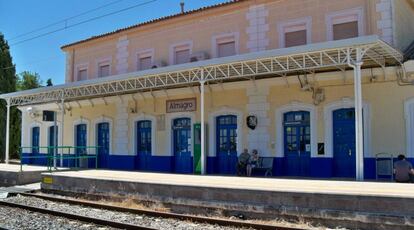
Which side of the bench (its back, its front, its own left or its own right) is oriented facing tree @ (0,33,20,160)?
right

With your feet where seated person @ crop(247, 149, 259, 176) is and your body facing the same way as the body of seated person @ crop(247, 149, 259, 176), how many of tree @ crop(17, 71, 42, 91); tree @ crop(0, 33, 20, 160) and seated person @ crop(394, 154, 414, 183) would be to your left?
1

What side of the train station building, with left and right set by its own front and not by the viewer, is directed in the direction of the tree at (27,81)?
right

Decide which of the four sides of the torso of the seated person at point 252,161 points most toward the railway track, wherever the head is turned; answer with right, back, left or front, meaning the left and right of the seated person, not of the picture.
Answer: front

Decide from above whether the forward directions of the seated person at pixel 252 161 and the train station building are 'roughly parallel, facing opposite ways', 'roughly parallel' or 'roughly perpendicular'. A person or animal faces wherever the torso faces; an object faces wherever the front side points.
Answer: roughly parallel

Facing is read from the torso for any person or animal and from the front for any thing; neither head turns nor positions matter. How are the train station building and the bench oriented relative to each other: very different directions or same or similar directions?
same or similar directions

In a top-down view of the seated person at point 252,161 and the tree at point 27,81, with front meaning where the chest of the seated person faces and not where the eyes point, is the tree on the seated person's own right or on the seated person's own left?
on the seated person's own right

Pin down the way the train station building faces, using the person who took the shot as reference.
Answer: facing the viewer and to the left of the viewer

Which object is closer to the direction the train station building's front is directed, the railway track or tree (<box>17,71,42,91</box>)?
the railway track

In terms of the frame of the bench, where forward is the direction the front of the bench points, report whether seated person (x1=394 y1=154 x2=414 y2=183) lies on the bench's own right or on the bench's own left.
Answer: on the bench's own left

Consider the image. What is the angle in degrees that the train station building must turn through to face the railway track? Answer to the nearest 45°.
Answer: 0° — it already faces it
